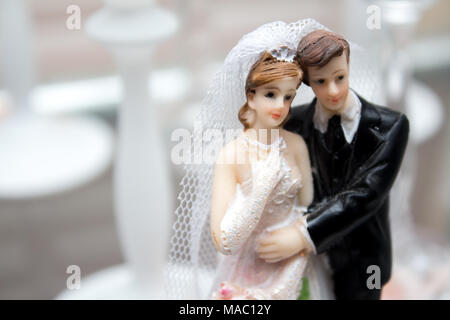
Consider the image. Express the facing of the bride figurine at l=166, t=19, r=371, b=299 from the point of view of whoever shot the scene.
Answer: facing the viewer and to the right of the viewer

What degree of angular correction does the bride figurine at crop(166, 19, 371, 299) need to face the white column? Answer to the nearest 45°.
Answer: approximately 180°
